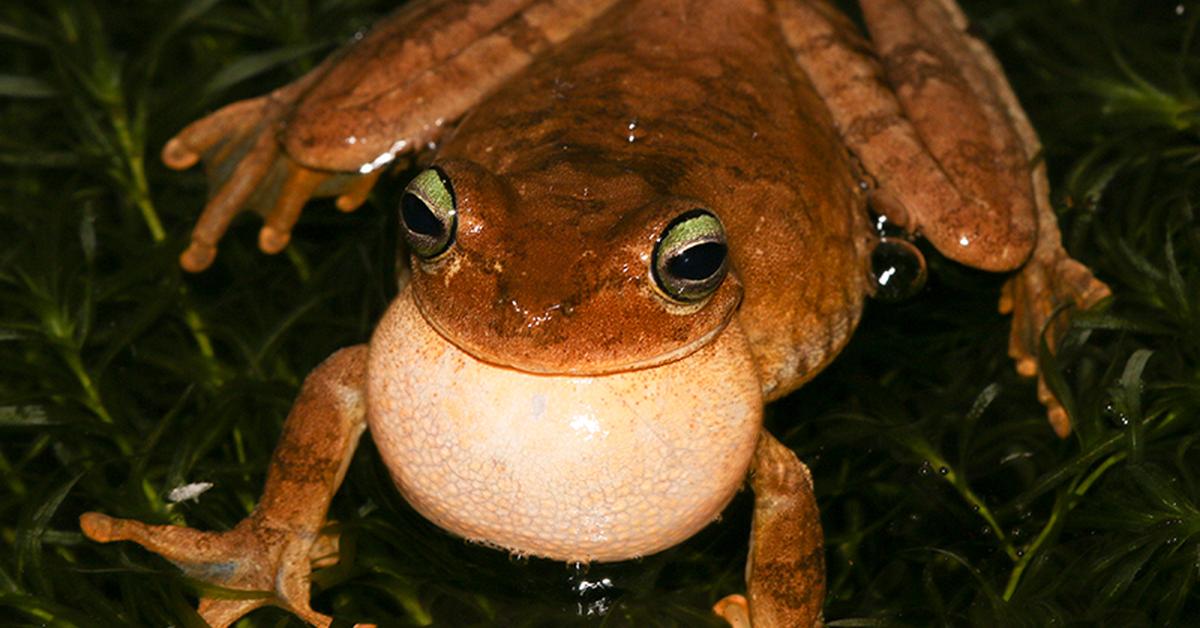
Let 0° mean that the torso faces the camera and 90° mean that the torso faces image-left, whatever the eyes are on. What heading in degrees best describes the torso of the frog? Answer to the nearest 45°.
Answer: approximately 0°

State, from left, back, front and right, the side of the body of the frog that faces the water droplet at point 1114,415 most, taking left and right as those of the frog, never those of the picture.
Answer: left
